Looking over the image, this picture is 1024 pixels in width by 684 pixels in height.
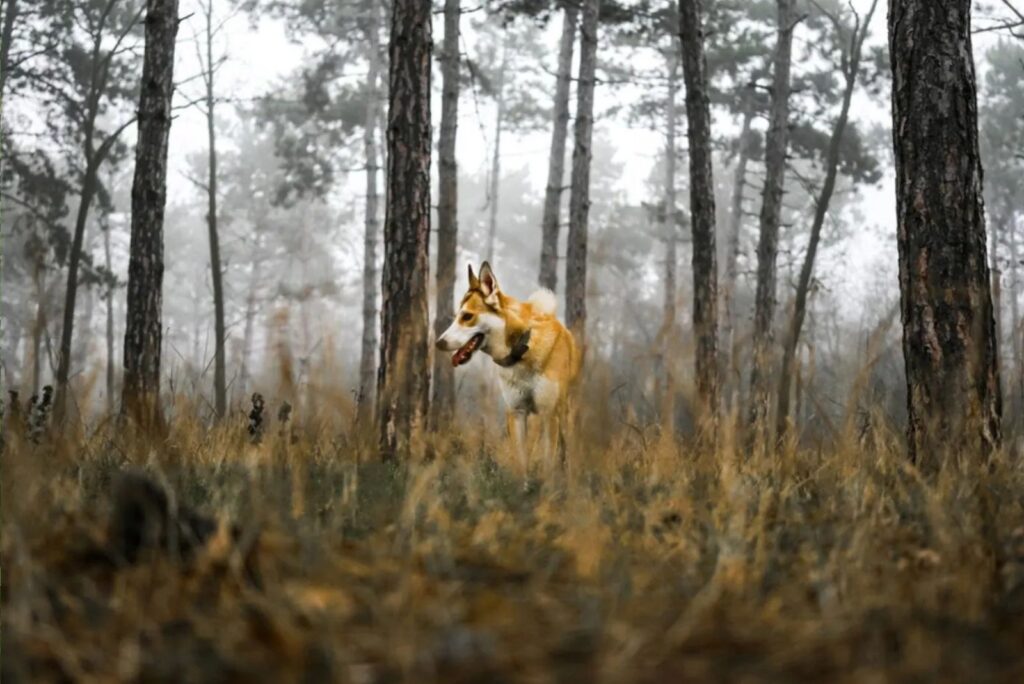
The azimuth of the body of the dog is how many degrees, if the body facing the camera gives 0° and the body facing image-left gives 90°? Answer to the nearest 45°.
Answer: approximately 45°

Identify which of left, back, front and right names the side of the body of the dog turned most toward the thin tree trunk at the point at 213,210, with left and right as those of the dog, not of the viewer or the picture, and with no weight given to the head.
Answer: right

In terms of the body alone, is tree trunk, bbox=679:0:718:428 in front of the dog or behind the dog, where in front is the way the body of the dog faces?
behind

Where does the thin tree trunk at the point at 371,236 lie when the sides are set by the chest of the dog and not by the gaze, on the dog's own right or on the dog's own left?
on the dog's own right

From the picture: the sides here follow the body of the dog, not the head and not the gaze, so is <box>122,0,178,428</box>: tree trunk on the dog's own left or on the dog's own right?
on the dog's own right

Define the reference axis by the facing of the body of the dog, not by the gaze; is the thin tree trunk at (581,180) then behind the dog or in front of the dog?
behind

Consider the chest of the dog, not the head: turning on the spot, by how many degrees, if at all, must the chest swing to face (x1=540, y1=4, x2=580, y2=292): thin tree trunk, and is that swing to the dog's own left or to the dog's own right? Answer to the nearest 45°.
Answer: approximately 135° to the dog's own right

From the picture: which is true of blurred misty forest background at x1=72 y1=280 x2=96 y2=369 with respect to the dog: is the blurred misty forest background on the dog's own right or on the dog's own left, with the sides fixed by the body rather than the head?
on the dog's own right

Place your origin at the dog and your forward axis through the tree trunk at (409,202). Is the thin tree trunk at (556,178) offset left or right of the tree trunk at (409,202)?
right
